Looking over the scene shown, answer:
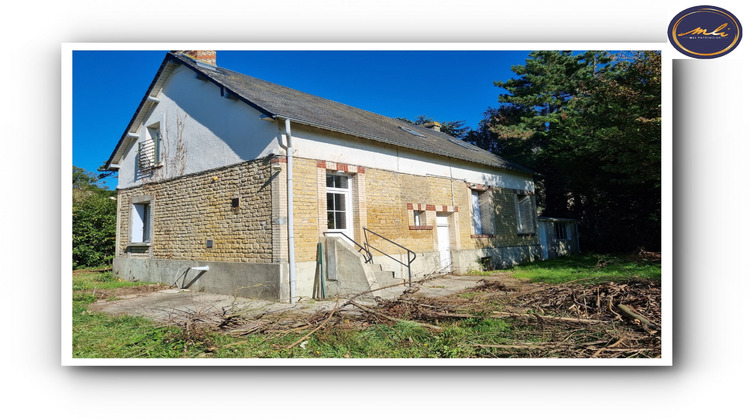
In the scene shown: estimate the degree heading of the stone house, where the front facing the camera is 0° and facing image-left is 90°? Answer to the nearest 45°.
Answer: approximately 315°

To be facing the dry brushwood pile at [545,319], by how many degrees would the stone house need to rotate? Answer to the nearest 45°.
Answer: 0° — it already faces it

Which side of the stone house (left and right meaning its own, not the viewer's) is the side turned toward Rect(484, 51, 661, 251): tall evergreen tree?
left

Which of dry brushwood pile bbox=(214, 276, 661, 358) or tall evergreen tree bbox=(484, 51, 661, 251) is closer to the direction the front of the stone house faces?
the dry brushwood pile
